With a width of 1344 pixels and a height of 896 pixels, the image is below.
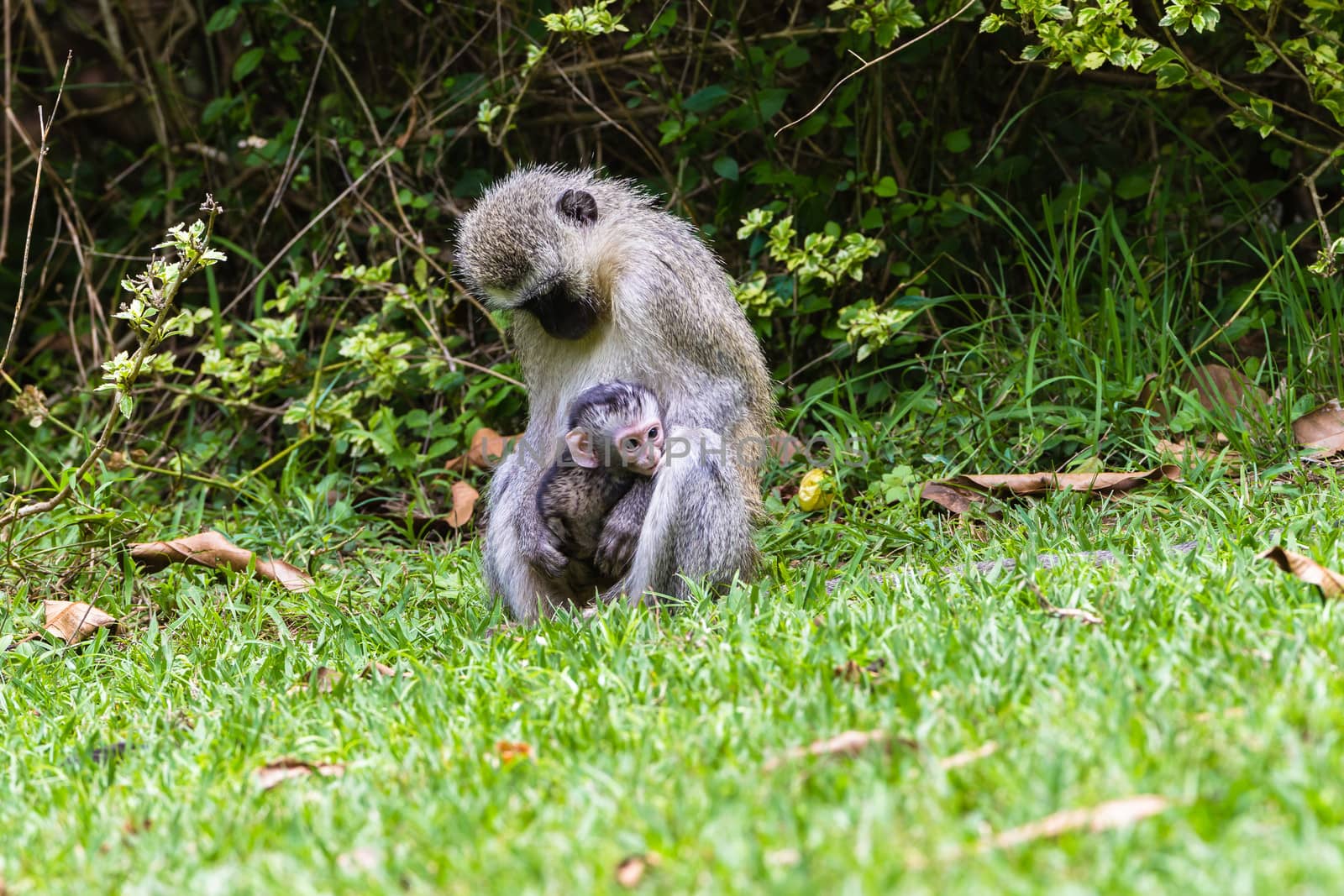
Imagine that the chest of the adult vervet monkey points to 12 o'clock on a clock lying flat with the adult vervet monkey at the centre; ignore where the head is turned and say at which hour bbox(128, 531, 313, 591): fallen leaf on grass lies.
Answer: The fallen leaf on grass is roughly at 2 o'clock from the adult vervet monkey.

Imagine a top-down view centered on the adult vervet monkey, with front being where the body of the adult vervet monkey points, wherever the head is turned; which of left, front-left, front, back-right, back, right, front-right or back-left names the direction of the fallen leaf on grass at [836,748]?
front-left

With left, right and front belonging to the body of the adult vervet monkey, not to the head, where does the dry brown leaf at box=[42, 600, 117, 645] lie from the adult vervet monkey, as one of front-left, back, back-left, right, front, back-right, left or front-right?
front-right

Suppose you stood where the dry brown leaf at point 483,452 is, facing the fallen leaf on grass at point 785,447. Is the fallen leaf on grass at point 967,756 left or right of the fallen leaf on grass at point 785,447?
right

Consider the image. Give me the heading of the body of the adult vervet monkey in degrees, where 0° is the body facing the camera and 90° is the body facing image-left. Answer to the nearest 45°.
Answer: approximately 45°

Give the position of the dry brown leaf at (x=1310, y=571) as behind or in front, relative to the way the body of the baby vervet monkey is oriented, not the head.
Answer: in front

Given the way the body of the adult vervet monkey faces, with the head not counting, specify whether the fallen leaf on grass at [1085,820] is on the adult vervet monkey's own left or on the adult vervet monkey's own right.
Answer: on the adult vervet monkey's own left
